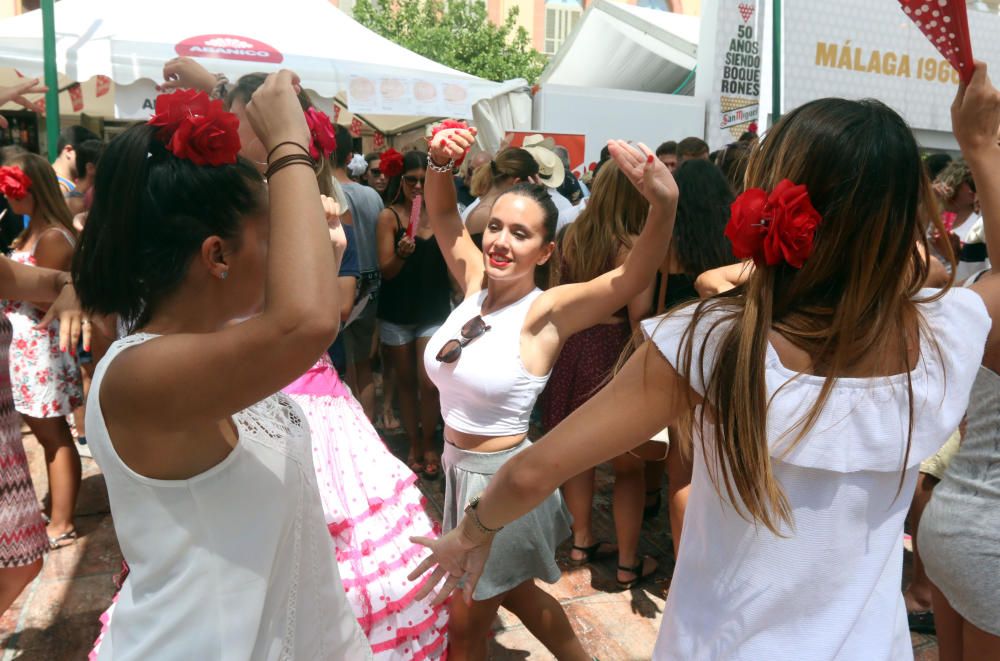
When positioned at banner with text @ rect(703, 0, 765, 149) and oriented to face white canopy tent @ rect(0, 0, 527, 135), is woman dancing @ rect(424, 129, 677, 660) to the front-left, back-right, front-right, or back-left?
front-left

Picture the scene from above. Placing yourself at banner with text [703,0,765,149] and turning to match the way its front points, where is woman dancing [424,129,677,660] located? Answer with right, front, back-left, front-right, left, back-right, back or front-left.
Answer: front

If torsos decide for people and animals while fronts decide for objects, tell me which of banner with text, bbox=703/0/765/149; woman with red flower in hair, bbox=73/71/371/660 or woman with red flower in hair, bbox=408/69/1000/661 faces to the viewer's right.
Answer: woman with red flower in hair, bbox=73/71/371/660

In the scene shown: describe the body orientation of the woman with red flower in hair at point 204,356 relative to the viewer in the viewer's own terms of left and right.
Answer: facing to the right of the viewer

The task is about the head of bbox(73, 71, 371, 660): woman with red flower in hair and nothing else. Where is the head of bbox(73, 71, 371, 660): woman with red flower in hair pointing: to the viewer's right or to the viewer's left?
to the viewer's right

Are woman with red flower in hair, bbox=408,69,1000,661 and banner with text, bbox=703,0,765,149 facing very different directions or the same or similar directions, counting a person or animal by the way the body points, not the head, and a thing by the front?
very different directions

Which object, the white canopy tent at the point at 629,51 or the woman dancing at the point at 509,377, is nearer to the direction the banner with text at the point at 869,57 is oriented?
the woman dancing

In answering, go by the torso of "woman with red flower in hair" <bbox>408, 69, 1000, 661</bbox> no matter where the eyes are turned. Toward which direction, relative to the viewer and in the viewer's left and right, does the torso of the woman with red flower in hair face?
facing away from the viewer

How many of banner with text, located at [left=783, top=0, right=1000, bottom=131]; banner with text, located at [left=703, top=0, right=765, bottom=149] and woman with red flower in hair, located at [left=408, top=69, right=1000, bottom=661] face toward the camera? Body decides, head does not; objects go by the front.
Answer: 2

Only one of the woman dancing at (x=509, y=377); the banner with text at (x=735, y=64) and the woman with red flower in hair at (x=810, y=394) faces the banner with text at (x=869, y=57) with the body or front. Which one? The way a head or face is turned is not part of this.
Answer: the woman with red flower in hair

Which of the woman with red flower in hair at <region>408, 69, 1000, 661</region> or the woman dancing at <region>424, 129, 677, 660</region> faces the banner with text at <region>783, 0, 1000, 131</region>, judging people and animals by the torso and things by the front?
the woman with red flower in hair

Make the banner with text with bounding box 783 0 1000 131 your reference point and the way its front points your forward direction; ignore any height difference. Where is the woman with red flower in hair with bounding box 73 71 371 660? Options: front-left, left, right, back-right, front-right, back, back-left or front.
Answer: front

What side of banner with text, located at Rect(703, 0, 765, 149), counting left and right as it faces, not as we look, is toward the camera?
front

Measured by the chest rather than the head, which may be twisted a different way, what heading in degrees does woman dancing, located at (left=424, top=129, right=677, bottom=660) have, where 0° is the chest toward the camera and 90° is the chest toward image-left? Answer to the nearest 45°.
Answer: approximately 45°

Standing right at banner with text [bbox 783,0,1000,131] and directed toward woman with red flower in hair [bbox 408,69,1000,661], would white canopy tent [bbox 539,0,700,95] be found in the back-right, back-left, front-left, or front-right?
back-right
